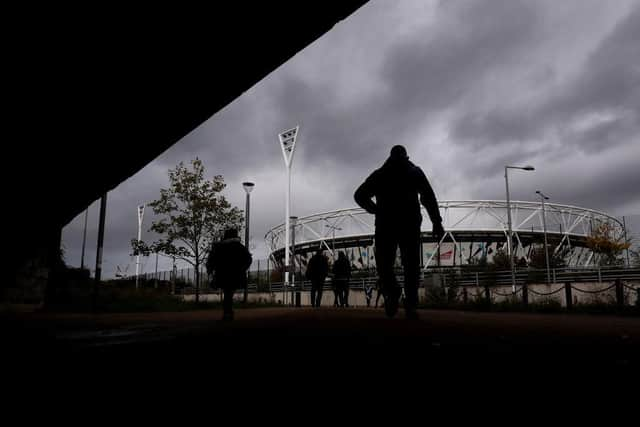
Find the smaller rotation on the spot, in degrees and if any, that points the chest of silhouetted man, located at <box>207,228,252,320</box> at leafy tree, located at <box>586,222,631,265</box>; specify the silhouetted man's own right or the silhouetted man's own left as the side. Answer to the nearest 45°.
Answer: approximately 45° to the silhouetted man's own right

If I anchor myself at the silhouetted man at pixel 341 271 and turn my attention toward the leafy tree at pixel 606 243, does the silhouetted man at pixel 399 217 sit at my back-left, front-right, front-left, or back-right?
back-right

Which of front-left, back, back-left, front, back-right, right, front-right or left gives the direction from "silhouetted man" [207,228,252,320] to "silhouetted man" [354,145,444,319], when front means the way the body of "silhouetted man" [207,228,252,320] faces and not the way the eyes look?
back-right

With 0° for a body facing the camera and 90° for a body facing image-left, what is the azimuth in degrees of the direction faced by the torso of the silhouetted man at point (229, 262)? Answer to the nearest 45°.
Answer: approximately 180°

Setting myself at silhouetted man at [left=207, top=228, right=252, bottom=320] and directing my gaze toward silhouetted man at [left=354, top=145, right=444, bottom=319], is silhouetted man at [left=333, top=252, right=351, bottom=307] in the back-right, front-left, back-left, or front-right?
back-left

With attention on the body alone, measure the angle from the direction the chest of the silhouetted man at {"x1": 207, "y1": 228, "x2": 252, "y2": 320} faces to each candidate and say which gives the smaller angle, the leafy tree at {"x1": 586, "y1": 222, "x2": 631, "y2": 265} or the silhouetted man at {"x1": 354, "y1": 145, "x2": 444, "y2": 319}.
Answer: the leafy tree

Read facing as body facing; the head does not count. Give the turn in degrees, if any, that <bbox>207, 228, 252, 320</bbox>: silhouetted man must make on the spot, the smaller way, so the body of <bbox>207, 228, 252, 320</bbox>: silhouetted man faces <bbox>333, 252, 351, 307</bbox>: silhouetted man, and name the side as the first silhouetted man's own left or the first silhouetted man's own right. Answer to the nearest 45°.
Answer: approximately 45° to the first silhouetted man's own right
